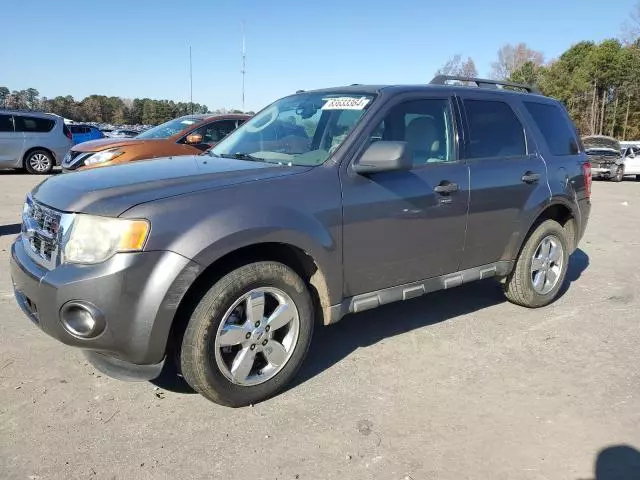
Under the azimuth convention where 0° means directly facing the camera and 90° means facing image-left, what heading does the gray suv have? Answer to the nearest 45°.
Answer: approximately 45°

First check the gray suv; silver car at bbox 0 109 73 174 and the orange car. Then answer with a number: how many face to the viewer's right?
0

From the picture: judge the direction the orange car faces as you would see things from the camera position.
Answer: facing the viewer and to the left of the viewer

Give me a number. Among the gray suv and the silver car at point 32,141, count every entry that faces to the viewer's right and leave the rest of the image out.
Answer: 0

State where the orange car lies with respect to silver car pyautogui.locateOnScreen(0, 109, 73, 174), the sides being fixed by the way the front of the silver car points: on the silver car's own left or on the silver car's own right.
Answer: on the silver car's own left

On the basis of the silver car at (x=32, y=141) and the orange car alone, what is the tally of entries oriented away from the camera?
0

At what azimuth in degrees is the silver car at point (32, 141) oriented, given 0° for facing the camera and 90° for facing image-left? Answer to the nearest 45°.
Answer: approximately 90°

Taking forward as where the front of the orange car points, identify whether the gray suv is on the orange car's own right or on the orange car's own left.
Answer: on the orange car's own left

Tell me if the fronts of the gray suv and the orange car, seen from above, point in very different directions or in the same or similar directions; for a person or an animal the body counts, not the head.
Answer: same or similar directions
